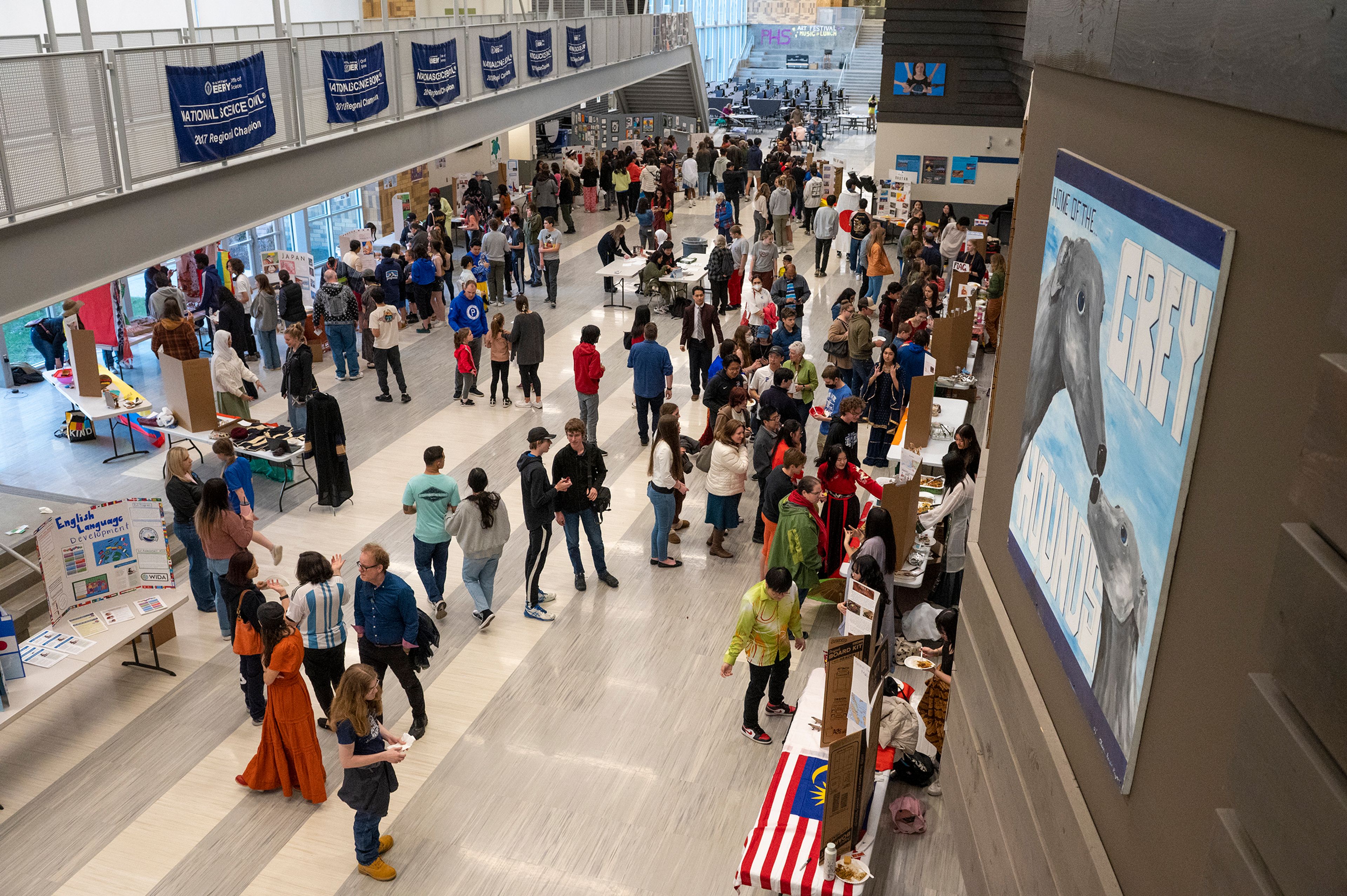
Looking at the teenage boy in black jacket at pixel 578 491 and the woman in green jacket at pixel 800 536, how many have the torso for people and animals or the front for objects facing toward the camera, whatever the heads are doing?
1

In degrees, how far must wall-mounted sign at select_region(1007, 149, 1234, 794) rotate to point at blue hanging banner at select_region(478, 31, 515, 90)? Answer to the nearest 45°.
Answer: approximately 90° to its right

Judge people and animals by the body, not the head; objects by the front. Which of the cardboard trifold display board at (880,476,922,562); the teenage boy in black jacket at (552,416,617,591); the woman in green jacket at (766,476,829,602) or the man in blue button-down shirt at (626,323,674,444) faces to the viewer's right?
the woman in green jacket

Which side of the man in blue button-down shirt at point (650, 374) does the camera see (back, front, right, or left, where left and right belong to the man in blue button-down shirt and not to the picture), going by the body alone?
back

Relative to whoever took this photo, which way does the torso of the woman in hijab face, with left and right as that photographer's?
facing the viewer and to the right of the viewer

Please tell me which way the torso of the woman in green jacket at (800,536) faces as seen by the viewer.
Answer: to the viewer's right

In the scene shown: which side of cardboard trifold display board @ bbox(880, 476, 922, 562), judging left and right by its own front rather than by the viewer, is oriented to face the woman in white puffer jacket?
front

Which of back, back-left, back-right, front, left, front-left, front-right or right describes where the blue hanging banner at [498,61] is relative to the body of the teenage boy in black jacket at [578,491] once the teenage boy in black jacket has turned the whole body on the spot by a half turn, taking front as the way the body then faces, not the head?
front

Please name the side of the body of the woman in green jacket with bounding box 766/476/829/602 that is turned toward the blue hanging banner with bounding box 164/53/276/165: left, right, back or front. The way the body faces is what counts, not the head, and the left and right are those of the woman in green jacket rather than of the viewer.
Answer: back

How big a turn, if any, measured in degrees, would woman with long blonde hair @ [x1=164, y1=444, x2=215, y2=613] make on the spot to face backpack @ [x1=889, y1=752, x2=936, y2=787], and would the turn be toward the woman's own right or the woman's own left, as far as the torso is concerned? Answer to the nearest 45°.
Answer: approximately 45° to the woman's own right

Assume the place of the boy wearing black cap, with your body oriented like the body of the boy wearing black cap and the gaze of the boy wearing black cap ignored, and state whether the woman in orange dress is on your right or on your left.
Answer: on your right

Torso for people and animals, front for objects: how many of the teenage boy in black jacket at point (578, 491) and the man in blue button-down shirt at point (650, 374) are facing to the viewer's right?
0

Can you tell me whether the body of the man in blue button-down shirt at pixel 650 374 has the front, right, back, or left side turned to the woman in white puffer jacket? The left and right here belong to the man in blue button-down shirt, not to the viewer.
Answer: back
